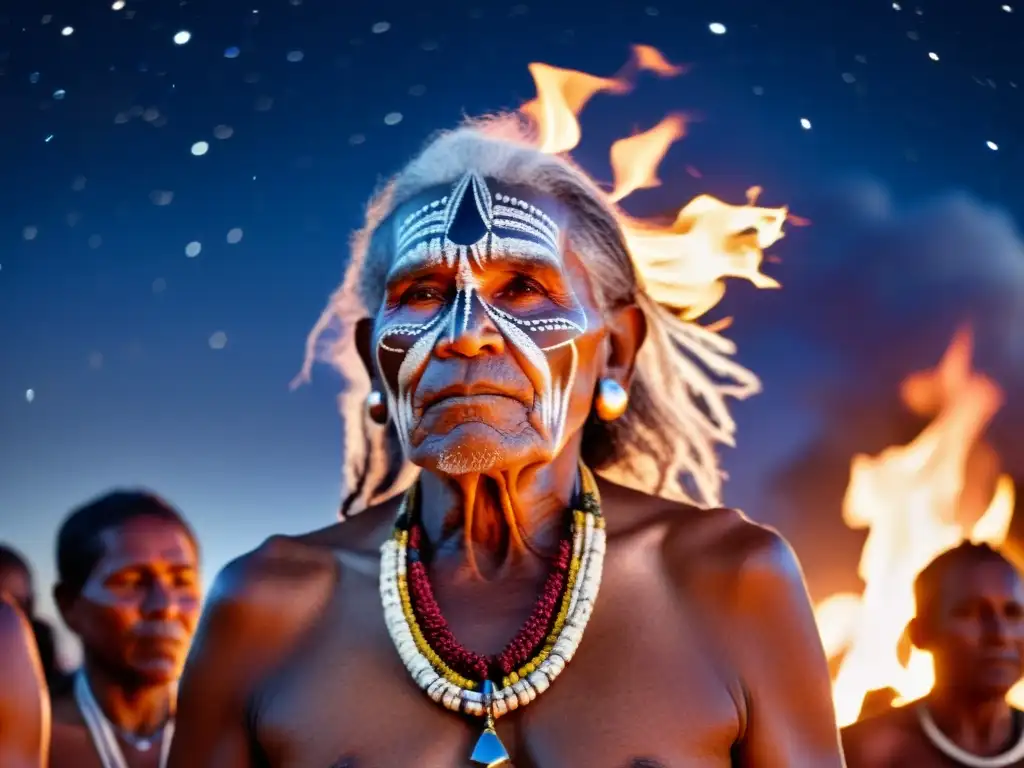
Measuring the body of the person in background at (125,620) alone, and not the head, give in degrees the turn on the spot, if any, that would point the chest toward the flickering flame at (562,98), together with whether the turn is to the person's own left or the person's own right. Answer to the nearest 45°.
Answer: approximately 45° to the person's own left

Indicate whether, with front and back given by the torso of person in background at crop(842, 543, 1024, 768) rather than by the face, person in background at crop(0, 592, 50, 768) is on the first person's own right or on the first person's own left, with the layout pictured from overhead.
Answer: on the first person's own right

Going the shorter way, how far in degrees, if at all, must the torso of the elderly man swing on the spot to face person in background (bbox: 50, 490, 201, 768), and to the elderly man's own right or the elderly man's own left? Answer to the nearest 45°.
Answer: approximately 135° to the elderly man's own right

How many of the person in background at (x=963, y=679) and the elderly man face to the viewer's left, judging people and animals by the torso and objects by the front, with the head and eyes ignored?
0

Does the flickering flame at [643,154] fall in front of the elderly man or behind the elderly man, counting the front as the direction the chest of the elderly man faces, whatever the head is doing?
behind

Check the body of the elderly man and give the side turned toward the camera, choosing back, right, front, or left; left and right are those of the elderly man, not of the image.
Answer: front

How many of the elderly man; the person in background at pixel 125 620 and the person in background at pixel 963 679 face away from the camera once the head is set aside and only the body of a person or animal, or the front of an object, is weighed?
0

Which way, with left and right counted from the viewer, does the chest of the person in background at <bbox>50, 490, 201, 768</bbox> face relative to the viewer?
facing the viewer and to the right of the viewer

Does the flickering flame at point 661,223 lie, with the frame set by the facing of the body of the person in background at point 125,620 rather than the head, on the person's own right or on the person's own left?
on the person's own left

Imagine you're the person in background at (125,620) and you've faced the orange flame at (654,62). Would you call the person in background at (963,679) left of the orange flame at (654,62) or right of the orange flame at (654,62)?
right

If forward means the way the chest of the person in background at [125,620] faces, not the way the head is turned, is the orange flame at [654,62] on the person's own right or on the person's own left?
on the person's own left

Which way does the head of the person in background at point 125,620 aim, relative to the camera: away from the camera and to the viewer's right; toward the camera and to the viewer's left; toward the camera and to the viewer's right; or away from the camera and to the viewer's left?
toward the camera and to the viewer's right

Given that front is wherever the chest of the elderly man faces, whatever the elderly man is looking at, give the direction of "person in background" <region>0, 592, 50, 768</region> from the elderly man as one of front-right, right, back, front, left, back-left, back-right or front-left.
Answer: right
